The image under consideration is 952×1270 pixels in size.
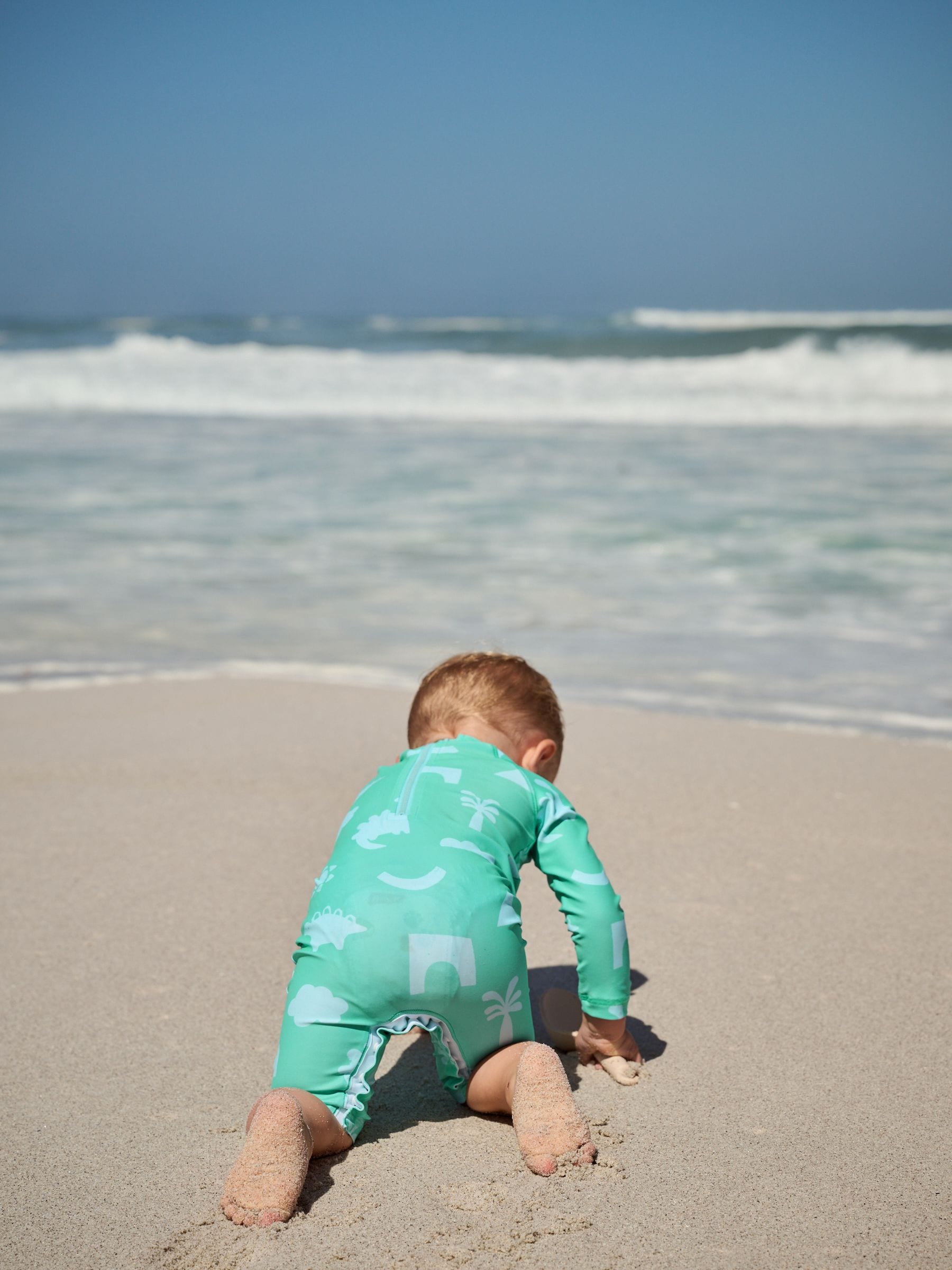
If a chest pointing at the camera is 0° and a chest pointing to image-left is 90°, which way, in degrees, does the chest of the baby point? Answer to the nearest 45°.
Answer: approximately 180°
